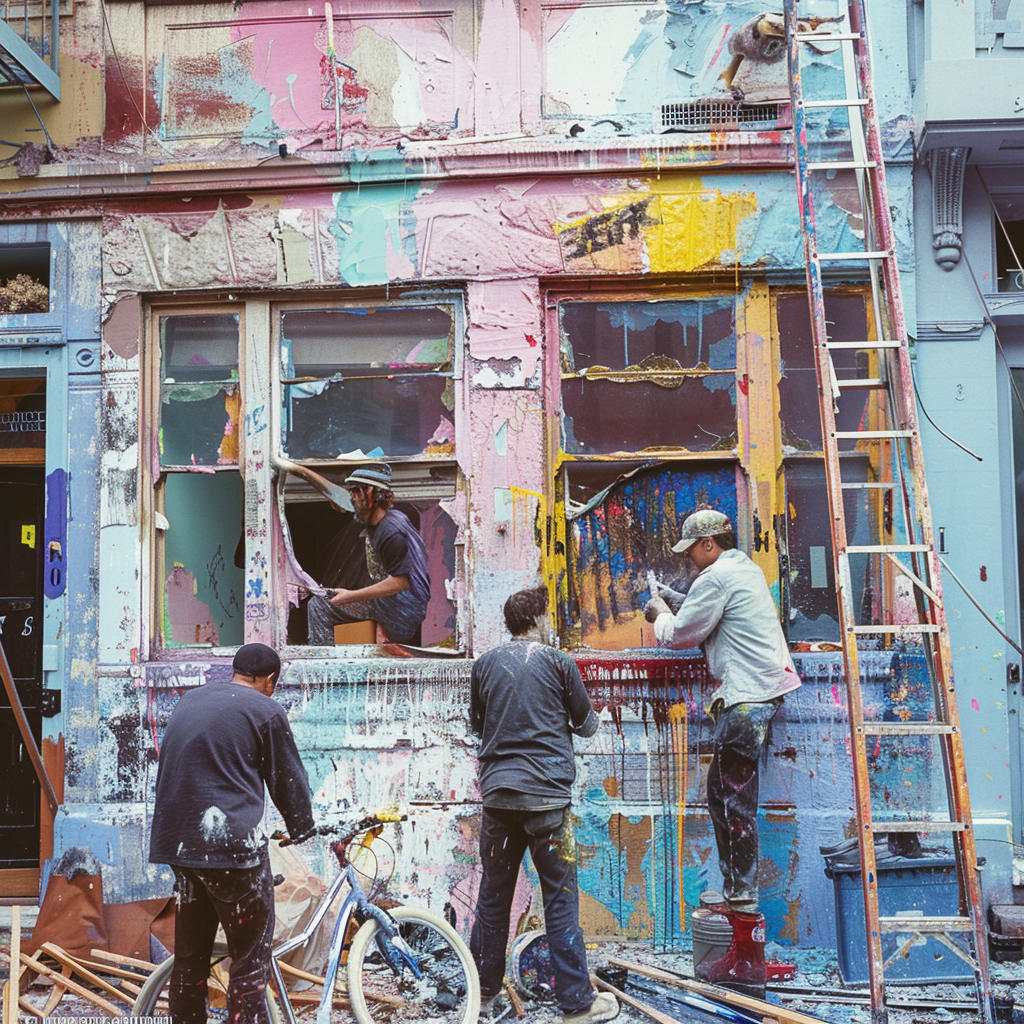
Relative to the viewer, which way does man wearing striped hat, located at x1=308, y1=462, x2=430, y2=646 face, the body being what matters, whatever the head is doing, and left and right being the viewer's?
facing to the left of the viewer

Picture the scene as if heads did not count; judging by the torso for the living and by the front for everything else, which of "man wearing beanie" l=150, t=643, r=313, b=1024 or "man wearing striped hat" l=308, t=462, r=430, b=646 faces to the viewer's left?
"man wearing striped hat" l=308, t=462, r=430, b=646

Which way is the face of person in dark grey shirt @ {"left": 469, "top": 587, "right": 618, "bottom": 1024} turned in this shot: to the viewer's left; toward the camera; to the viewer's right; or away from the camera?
away from the camera

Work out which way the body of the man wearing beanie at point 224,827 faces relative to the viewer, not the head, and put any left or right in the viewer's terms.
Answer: facing away from the viewer and to the right of the viewer

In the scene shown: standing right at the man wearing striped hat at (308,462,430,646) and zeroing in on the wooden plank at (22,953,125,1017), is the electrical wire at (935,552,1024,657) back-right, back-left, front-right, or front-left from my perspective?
back-left

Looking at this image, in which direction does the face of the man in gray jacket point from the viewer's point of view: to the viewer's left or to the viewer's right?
to the viewer's left
